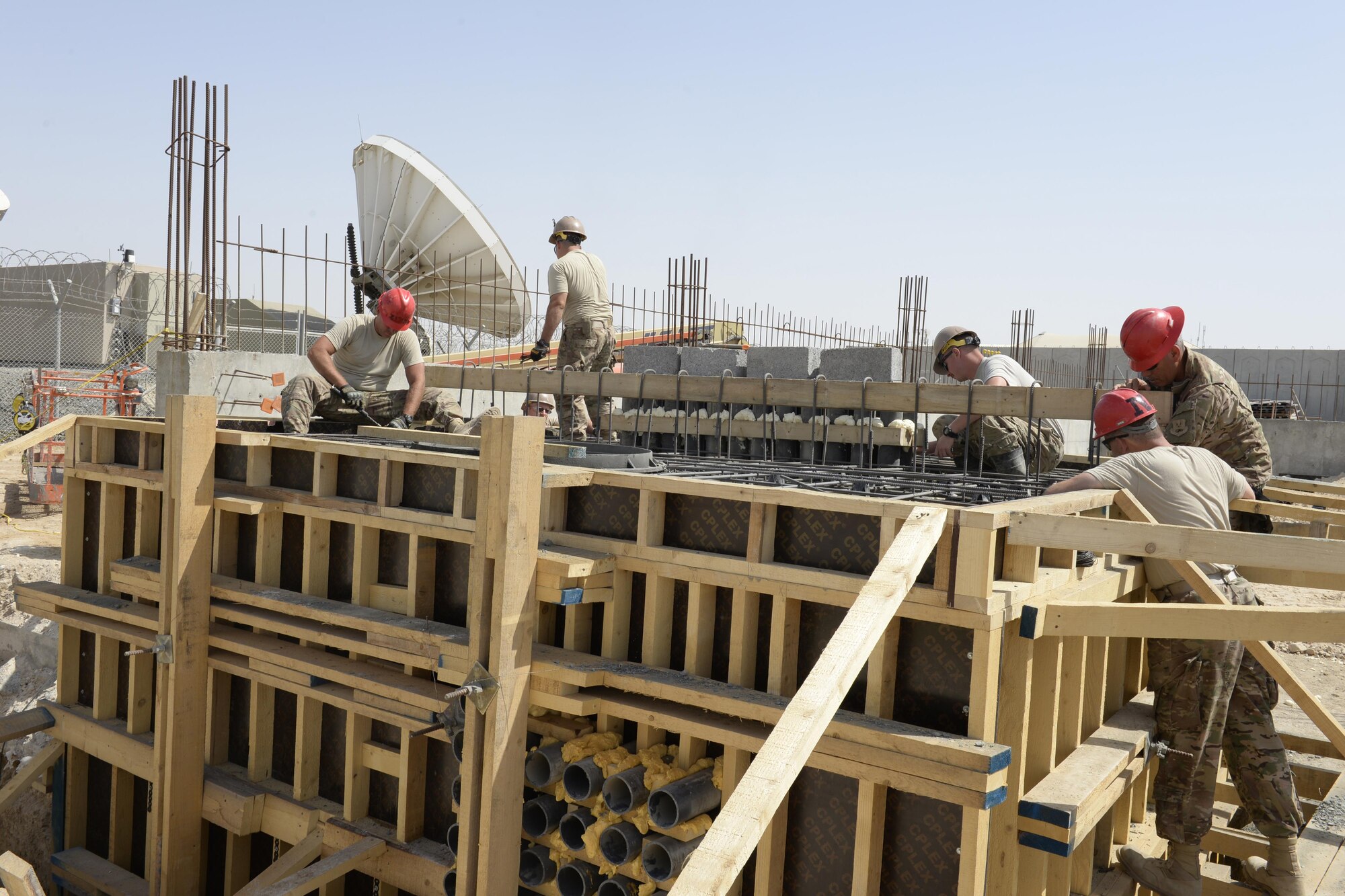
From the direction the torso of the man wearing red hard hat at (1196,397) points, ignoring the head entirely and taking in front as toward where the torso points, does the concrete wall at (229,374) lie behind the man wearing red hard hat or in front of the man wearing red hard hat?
in front

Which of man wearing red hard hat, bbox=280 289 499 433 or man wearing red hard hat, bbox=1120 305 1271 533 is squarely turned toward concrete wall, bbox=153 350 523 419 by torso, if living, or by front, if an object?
man wearing red hard hat, bbox=1120 305 1271 533

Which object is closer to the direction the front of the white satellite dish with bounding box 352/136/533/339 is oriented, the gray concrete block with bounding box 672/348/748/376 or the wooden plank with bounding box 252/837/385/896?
the gray concrete block

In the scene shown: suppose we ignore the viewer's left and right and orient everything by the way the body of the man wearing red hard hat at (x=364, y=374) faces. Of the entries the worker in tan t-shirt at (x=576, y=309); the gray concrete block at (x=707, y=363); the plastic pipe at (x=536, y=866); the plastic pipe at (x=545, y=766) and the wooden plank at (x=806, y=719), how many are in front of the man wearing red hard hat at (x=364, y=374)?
3

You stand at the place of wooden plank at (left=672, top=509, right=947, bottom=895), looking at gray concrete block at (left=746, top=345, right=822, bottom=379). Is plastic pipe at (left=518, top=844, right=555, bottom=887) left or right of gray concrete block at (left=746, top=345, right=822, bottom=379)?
left

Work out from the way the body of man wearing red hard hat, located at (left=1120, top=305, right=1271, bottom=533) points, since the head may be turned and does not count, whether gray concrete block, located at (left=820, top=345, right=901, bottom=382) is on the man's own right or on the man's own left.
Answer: on the man's own right

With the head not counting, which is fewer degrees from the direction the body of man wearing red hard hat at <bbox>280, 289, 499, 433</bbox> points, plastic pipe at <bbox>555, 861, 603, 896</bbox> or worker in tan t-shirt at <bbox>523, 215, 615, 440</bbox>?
the plastic pipe

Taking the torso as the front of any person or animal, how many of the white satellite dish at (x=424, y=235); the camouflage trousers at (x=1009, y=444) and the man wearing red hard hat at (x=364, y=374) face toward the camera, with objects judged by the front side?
1

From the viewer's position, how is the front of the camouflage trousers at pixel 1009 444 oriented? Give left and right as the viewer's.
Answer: facing to the left of the viewer

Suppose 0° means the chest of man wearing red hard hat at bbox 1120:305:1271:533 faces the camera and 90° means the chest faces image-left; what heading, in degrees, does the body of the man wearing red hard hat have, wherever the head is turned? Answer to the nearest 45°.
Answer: approximately 90°

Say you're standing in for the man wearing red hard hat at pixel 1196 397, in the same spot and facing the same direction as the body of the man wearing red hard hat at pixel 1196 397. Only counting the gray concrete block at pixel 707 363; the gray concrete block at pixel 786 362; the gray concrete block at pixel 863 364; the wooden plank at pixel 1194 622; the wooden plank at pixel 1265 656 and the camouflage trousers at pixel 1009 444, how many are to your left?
2

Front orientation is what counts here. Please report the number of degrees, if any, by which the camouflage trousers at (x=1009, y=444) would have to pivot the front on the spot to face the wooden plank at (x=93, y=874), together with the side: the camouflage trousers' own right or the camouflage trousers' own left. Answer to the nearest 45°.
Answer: approximately 45° to the camouflage trousers' own left

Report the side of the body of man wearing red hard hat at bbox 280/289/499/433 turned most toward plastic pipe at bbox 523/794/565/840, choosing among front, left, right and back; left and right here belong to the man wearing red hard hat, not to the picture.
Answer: front

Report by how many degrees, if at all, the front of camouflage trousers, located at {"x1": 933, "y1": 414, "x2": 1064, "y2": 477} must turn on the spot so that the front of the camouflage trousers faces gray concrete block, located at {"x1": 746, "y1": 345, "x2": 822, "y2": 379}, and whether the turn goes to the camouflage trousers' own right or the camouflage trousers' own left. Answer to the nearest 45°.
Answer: approximately 45° to the camouflage trousers' own right

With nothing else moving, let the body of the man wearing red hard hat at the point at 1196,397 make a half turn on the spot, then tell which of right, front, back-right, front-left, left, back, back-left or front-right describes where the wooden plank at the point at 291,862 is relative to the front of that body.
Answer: back-right
